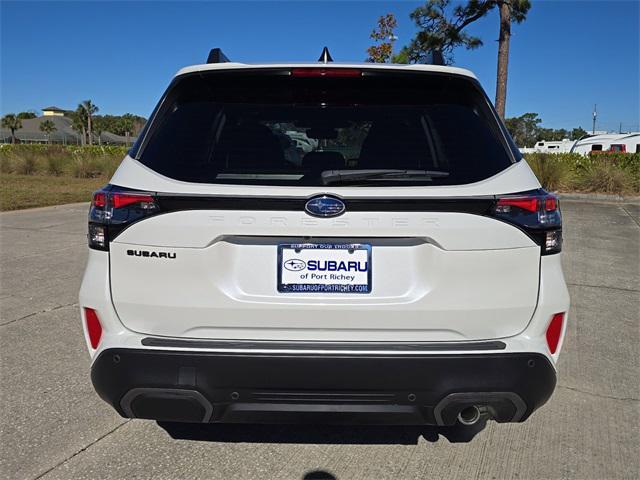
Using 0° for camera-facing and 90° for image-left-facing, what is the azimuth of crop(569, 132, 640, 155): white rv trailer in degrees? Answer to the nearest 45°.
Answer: approximately 90°

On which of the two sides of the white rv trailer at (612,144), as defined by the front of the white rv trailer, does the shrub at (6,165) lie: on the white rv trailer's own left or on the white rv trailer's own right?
on the white rv trailer's own left

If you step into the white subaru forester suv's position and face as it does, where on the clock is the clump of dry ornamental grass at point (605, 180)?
The clump of dry ornamental grass is roughly at 1 o'clock from the white subaru forester suv.

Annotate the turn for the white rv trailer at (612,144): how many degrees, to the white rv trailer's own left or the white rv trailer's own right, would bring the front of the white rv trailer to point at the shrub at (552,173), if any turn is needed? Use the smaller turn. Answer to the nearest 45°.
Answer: approximately 90° to the white rv trailer's own left

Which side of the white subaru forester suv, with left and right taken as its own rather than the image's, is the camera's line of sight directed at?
back

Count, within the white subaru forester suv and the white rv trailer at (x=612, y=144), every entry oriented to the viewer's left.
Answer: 1

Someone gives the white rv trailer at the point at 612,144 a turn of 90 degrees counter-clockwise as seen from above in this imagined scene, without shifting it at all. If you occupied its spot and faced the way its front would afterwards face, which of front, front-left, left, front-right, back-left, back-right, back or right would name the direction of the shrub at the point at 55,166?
front-right

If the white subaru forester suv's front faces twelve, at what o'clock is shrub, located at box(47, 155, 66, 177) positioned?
The shrub is roughly at 11 o'clock from the white subaru forester suv.

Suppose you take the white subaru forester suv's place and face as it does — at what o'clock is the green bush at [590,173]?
The green bush is roughly at 1 o'clock from the white subaru forester suv.

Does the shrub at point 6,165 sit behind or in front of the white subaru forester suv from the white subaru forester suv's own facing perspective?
in front

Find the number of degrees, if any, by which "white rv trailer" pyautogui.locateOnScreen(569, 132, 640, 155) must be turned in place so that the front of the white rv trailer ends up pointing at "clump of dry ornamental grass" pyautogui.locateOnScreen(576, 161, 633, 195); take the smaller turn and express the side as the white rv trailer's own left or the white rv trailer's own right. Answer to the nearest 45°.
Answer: approximately 90° to the white rv trailer's own left
